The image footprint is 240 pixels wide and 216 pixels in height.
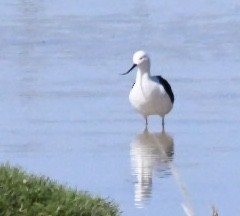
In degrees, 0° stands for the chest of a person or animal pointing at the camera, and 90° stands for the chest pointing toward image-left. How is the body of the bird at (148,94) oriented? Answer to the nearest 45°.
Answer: approximately 45°
